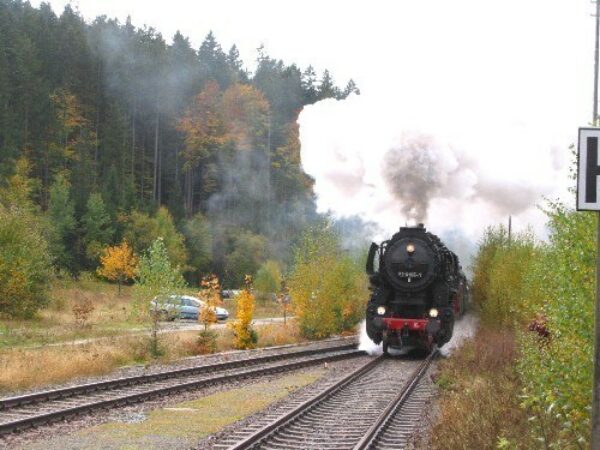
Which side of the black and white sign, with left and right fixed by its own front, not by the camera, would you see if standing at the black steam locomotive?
back

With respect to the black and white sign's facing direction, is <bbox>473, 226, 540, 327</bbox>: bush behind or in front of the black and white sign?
behind

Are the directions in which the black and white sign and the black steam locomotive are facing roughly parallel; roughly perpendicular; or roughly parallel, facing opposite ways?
roughly parallel

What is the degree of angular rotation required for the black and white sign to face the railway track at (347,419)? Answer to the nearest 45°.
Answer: approximately 135° to its right

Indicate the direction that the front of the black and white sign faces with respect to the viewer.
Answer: facing the viewer

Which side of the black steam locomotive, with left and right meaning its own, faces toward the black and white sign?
front

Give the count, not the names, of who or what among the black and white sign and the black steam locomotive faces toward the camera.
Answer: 2

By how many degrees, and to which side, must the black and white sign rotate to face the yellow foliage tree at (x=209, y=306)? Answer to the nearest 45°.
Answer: approximately 135° to its right

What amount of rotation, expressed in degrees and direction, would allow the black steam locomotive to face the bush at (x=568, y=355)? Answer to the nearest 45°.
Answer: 0° — it already faces it

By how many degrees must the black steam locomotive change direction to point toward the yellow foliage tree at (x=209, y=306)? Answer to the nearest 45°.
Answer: approximately 135° to its right
